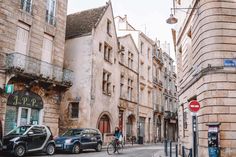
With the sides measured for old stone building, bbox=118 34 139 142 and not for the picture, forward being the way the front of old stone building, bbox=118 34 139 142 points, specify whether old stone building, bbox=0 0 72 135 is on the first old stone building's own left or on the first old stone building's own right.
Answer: on the first old stone building's own right

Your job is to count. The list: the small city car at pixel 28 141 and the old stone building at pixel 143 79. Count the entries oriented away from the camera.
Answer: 0

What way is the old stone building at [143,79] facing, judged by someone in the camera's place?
facing the viewer and to the right of the viewer

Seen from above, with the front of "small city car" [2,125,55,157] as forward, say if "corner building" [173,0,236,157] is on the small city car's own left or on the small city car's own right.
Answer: on the small city car's own left

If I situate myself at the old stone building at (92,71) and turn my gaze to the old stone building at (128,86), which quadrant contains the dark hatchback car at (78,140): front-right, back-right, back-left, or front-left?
back-right

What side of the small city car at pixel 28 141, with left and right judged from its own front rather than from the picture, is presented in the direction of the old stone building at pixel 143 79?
back

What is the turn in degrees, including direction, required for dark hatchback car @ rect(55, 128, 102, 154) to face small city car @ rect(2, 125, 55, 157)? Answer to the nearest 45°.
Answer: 0° — it already faces it

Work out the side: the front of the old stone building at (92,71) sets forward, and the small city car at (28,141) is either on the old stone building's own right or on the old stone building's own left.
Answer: on the old stone building's own right

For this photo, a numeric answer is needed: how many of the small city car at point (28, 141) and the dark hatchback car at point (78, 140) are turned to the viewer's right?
0

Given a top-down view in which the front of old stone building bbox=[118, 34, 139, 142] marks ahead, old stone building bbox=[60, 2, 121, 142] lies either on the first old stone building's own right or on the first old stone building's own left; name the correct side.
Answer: on the first old stone building's own right

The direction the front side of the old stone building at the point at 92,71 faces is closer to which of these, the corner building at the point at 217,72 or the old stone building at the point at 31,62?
the corner building

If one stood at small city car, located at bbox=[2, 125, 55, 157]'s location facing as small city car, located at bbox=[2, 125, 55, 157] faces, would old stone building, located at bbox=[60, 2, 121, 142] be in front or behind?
behind
